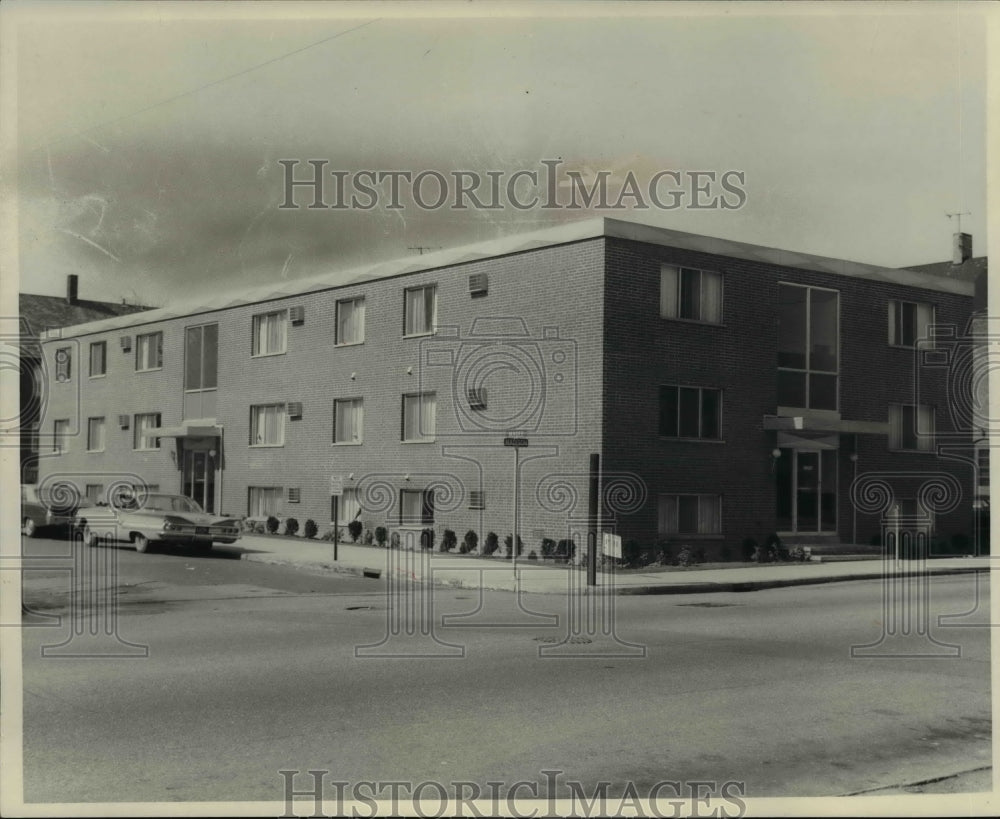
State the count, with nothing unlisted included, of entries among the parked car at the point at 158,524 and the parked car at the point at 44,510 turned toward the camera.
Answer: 0

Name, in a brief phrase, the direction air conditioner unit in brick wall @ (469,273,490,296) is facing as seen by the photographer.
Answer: facing the viewer and to the left of the viewer

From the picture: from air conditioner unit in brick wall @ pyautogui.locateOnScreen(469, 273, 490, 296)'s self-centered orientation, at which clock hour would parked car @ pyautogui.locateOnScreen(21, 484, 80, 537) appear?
The parked car is roughly at 2 o'clock from the air conditioner unit in brick wall.
